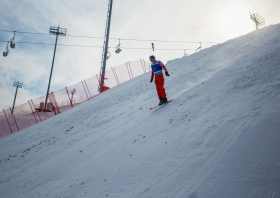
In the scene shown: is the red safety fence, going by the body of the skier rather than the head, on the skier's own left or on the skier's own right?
on the skier's own right

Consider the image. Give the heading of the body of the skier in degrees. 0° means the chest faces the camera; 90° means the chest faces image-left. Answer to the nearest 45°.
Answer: approximately 45°
